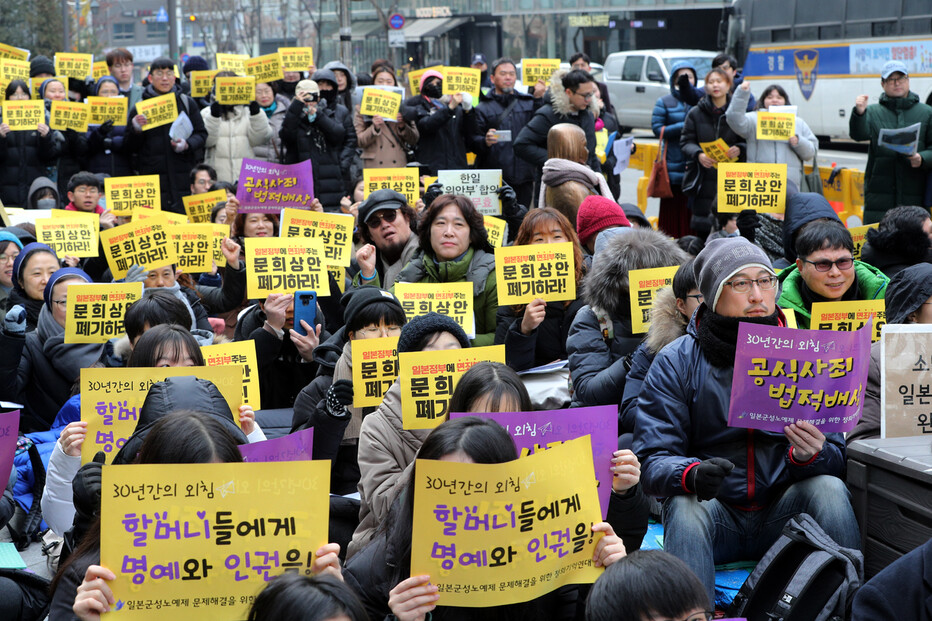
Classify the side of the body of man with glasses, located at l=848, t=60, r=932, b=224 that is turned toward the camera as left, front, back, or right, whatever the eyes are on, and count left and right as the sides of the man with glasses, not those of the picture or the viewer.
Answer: front

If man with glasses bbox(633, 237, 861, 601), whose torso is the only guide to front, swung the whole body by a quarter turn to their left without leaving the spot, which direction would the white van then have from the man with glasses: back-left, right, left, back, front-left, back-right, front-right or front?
front-left

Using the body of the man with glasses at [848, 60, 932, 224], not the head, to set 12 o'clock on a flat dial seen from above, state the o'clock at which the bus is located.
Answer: The bus is roughly at 6 o'clock from the man with glasses.

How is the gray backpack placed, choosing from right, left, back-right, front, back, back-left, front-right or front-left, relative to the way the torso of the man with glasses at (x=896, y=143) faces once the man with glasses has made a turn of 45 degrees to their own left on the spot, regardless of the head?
front-right

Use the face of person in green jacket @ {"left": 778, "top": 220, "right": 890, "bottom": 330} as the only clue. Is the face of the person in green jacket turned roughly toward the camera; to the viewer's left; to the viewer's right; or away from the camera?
toward the camera

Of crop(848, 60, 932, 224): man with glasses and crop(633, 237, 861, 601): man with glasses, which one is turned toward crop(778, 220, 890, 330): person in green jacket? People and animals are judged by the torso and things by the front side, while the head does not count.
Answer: crop(848, 60, 932, 224): man with glasses

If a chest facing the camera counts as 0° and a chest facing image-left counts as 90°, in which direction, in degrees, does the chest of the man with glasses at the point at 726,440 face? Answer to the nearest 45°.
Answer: approximately 315°

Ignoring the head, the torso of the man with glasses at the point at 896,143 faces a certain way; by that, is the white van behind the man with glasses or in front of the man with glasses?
behind

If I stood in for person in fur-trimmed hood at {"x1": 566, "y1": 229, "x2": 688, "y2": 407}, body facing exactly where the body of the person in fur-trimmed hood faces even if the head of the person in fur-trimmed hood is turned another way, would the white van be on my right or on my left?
on my left
